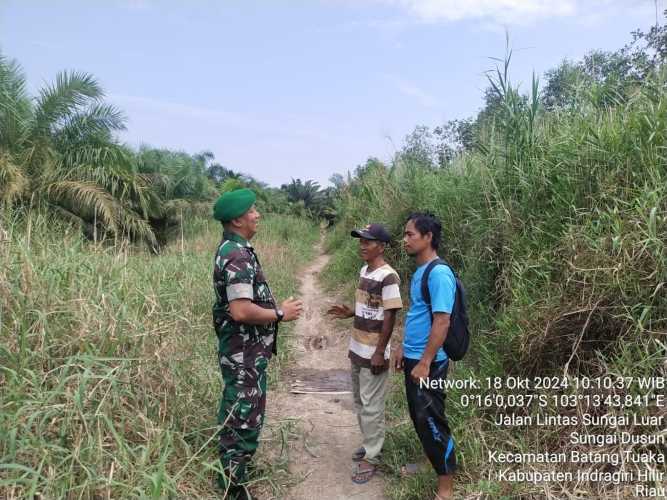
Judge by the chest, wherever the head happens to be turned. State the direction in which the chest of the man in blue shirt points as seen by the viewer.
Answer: to the viewer's left

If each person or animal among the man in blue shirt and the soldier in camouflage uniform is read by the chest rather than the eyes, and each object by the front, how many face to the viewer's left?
1

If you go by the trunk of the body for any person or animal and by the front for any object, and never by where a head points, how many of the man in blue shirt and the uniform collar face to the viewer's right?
1

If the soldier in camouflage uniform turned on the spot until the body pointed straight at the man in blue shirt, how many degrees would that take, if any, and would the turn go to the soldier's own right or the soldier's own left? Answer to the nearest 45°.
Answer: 0° — they already face them

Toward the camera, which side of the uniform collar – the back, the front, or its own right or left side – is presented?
right

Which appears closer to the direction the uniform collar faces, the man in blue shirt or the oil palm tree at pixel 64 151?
the man in blue shirt

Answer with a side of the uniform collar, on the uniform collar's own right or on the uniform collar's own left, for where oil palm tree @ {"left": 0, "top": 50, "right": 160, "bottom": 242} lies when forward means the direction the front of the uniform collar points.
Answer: on the uniform collar's own left

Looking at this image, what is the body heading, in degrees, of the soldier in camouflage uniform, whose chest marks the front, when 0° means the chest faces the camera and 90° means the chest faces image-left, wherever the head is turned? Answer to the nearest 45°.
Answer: approximately 270°

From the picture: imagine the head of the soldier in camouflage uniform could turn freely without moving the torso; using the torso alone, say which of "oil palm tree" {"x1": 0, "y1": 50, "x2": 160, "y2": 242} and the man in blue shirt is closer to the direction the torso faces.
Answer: the man in blue shirt
